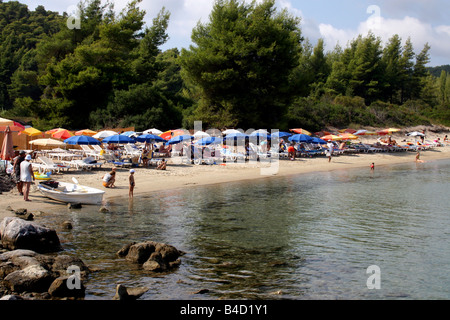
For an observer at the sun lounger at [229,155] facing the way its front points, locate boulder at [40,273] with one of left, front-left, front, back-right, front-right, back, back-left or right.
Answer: right

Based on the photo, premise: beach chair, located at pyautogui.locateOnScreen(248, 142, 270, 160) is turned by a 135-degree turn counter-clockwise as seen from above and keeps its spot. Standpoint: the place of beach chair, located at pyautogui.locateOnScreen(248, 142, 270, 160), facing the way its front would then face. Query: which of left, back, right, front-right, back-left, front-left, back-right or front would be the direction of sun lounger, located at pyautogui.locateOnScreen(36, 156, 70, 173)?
left

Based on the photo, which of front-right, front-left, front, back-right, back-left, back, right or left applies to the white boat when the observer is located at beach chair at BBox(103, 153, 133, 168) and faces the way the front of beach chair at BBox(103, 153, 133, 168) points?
right

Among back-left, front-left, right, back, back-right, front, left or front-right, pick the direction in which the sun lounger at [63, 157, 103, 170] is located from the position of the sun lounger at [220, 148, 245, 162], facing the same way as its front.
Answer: back-right
